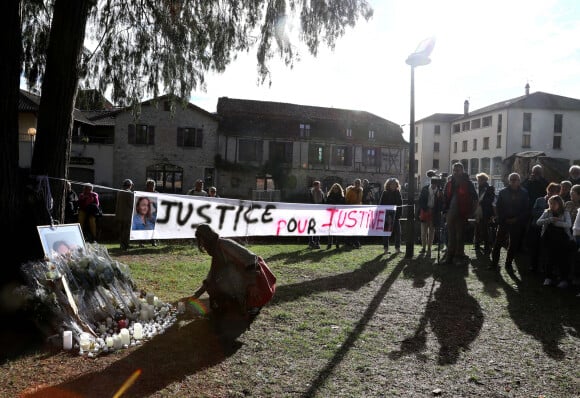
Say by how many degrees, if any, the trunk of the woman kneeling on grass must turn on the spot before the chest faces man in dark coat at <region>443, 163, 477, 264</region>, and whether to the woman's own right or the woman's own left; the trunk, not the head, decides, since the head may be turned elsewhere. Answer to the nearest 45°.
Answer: approximately 135° to the woman's own right

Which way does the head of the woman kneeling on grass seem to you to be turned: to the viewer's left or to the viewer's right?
to the viewer's left

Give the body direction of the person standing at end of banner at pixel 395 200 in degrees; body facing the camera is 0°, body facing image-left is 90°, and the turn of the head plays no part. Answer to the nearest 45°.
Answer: approximately 0°

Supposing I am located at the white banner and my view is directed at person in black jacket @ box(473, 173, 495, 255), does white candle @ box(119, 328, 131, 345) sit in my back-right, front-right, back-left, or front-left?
back-right

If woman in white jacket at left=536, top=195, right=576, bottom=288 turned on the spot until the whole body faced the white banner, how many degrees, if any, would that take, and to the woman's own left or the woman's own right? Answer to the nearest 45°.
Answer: approximately 45° to the woman's own right

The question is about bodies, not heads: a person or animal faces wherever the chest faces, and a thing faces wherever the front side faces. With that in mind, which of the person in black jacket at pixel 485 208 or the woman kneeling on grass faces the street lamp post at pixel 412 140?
the person in black jacket

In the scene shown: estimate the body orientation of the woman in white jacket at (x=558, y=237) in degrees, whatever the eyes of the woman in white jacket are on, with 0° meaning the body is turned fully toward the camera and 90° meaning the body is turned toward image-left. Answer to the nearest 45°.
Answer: approximately 45°

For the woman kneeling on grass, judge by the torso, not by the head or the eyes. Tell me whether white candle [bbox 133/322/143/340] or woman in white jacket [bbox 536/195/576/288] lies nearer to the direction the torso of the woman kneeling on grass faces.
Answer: the white candle

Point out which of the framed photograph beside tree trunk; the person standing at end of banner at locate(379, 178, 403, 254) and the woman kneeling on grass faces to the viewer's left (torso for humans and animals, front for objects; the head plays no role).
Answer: the woman kneeling on grass

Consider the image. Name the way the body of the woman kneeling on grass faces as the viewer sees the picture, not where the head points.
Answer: to the viewer's left

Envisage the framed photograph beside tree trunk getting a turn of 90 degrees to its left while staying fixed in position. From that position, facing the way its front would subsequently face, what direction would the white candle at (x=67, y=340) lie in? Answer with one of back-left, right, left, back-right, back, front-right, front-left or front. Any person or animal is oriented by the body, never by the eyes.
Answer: back-right

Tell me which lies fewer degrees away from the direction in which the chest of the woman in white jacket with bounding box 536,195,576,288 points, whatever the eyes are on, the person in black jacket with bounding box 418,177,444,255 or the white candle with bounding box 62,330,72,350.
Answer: the white candle
